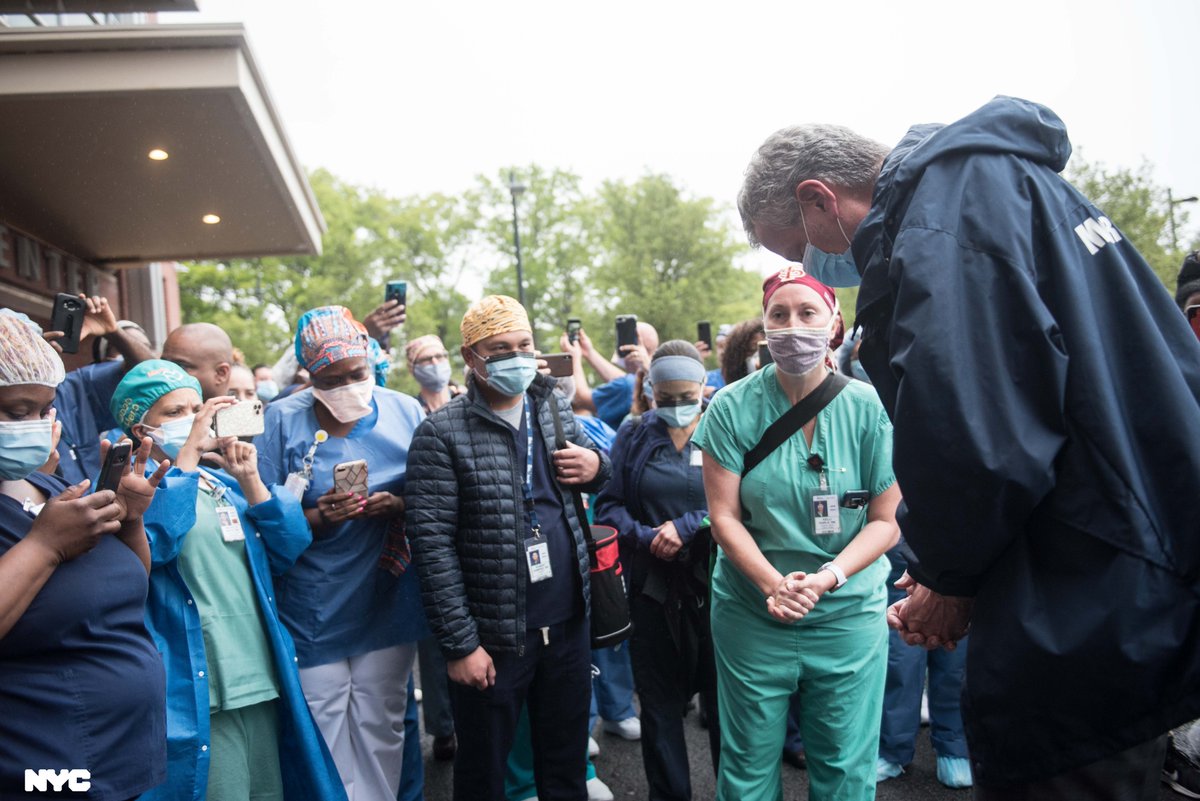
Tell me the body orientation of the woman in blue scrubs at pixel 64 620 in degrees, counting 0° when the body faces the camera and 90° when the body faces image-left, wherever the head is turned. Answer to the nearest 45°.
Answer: approximately 315°

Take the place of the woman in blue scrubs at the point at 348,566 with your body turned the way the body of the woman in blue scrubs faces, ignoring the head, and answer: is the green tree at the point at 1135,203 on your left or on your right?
on your left

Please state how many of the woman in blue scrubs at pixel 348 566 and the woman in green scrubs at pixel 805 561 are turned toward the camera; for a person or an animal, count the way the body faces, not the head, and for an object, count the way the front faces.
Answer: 2

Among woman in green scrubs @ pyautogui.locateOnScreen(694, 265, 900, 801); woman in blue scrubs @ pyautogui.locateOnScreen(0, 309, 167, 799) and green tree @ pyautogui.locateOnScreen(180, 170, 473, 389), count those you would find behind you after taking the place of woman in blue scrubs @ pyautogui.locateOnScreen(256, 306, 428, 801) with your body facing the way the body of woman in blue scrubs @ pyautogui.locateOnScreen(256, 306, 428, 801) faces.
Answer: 1

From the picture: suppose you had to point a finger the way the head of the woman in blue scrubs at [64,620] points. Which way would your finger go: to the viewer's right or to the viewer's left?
to the viewer's right

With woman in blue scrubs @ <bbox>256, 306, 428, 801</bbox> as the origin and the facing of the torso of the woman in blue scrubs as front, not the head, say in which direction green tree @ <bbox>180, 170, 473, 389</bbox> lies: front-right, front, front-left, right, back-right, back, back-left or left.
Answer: back

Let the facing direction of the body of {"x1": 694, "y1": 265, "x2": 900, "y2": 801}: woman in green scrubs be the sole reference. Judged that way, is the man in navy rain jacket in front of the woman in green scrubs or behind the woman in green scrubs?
in front

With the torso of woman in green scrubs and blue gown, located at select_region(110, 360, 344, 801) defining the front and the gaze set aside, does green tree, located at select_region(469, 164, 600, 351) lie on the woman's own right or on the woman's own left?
on the woman's own left

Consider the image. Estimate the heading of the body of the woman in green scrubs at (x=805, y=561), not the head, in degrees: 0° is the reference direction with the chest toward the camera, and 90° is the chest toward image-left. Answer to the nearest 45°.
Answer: approximately 0°

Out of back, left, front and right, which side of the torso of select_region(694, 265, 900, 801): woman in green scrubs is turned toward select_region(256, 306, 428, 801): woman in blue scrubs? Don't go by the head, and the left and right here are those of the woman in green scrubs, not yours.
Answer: right

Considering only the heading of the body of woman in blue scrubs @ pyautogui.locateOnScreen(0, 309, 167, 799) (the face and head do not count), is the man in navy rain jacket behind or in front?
in front
